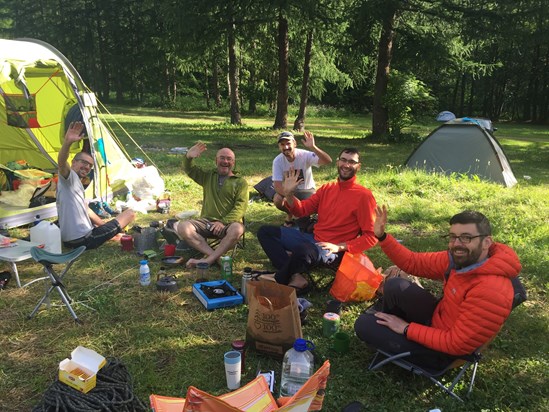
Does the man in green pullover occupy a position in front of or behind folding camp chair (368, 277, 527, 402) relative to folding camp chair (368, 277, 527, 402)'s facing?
in front

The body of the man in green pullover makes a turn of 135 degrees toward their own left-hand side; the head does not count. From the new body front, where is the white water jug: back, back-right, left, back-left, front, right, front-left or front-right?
back-left

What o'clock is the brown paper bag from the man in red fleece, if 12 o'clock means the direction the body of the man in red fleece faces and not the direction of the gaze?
The brown paper bag is roughly at 11 o'clock from the man in red fleece.

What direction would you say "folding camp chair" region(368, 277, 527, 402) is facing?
to the viewer's left

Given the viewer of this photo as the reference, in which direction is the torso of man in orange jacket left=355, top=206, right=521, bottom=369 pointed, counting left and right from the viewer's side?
facing the viewer and to the left of the viewer

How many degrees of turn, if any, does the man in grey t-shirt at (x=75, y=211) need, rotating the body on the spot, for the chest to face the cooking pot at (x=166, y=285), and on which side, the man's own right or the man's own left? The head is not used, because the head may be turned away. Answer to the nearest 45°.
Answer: approximately 45° to the man's own right

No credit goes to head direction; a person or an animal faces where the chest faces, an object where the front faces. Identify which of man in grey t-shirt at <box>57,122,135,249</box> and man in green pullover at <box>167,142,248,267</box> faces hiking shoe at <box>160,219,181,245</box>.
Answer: the man in grey t-shirt

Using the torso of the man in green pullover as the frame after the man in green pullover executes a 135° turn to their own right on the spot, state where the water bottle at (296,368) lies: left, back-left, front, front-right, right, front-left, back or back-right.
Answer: back-left

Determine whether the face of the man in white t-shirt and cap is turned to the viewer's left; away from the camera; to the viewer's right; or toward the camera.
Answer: toward the camera

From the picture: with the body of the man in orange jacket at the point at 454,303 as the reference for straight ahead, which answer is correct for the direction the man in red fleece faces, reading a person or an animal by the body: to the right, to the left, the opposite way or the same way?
the same way

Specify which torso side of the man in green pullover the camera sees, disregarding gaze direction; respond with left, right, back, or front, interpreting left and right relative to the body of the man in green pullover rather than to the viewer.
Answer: front
